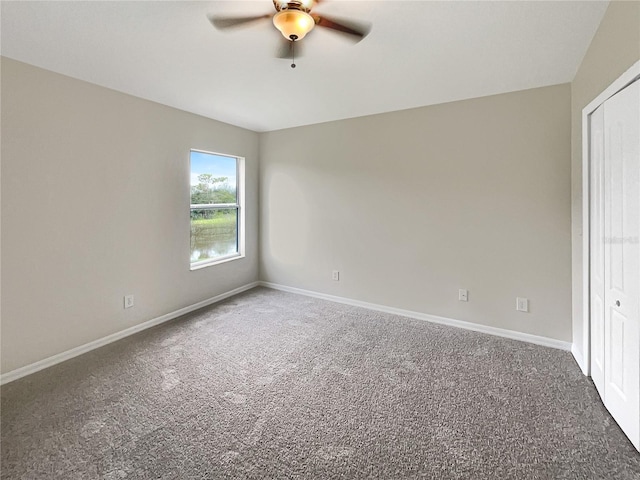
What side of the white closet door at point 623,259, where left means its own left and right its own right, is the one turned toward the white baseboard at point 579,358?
right

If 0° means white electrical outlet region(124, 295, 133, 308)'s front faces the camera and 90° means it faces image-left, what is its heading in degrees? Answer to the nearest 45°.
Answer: approximately 315°

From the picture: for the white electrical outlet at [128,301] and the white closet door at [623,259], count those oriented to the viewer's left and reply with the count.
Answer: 1

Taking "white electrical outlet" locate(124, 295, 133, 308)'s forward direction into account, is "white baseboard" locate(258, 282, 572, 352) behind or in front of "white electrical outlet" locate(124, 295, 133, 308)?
in front

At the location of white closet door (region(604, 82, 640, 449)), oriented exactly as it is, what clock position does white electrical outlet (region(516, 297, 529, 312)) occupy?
The white electrical outlet is roughly at 2 o'clock from the white closet door.

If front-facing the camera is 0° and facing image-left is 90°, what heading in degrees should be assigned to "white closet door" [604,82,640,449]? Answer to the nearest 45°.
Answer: approximately 90°

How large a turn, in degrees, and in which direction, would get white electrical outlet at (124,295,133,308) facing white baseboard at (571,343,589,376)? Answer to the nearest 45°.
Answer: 0° — it already faces it

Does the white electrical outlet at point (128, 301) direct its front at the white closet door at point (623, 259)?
yes

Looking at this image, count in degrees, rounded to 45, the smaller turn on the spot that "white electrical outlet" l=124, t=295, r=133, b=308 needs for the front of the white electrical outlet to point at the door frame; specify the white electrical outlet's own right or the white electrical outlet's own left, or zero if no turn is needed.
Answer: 0° — it already faces it
